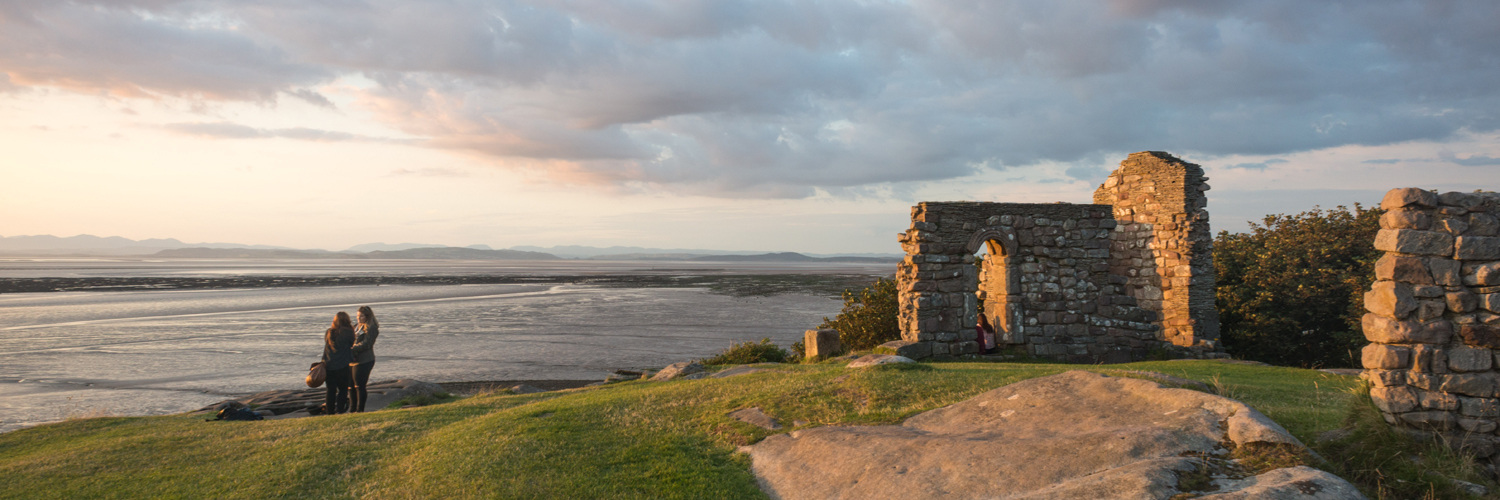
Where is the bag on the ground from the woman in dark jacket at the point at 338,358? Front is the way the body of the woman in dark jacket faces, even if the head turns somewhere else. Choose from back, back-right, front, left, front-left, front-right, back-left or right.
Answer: left

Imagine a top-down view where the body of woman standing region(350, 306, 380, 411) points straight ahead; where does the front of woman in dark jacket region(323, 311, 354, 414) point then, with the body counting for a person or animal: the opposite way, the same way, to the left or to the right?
to the right

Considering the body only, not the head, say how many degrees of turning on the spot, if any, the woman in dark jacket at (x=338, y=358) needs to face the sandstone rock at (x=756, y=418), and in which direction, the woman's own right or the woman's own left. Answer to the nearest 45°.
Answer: approximately 135° to the woman's own right

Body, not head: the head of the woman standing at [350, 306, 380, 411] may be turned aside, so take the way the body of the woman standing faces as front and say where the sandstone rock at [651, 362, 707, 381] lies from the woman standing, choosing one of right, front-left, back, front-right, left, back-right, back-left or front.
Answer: back

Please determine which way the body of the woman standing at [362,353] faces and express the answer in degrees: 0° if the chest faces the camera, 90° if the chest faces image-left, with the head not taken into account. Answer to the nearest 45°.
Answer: approximately 90°

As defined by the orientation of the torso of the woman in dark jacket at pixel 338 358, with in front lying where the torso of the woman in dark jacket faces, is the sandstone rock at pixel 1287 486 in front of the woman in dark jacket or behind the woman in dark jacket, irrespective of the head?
behind

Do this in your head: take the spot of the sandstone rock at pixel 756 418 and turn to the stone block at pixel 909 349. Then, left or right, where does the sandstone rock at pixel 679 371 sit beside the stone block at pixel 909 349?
left

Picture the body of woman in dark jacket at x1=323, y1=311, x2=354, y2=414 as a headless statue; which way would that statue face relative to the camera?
away from the camera

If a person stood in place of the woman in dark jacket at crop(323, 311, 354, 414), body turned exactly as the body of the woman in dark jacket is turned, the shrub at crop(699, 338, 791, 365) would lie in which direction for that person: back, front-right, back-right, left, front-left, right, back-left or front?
right

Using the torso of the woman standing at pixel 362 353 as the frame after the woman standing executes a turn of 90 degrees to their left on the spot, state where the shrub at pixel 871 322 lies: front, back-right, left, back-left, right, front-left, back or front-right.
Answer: left

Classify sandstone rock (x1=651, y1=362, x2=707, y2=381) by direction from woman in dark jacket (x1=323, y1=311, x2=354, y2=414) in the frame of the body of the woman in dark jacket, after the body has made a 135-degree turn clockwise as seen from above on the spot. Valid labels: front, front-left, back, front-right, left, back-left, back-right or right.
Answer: front-left

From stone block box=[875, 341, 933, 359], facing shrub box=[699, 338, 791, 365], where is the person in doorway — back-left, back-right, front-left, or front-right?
back-right

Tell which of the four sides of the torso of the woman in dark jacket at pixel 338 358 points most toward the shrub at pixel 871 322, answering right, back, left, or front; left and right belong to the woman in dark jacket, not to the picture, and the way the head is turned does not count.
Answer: right

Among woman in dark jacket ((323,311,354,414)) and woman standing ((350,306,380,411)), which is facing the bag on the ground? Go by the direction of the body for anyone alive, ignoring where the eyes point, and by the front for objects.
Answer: the woman standing

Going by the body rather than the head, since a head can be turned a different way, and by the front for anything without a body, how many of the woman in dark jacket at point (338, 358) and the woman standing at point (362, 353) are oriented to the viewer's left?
1
